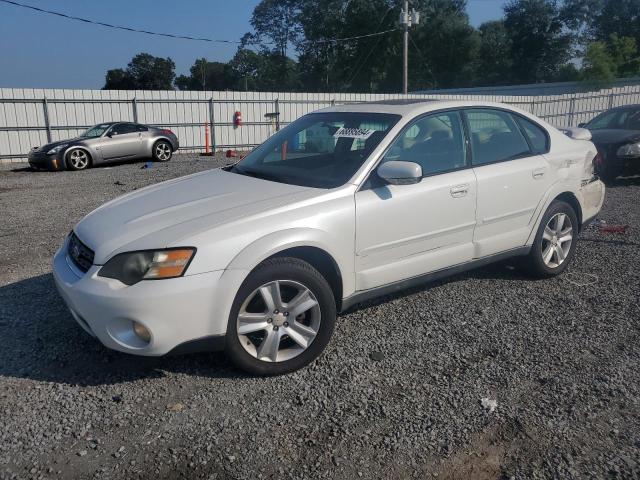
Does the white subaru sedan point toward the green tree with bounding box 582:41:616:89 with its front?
no

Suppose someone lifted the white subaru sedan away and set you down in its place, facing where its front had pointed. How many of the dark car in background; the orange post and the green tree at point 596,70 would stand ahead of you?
0

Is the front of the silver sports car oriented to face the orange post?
no

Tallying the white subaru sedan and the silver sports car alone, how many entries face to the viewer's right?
0

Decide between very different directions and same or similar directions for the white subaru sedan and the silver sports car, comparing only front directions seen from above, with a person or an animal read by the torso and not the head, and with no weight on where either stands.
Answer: same or similar directions

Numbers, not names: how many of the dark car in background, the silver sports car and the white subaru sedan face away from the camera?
0

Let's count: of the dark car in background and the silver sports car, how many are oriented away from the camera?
0

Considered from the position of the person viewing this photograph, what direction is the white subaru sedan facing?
facing the viewer and to the left of the viewer

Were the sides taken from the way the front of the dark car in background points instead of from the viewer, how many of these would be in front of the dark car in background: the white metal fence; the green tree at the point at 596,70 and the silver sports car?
0

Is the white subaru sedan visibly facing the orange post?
no

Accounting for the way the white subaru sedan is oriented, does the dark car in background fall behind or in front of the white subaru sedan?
behind

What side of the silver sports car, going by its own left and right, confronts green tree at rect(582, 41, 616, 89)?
back

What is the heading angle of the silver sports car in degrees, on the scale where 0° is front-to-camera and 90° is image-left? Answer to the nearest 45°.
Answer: approximately 45°
